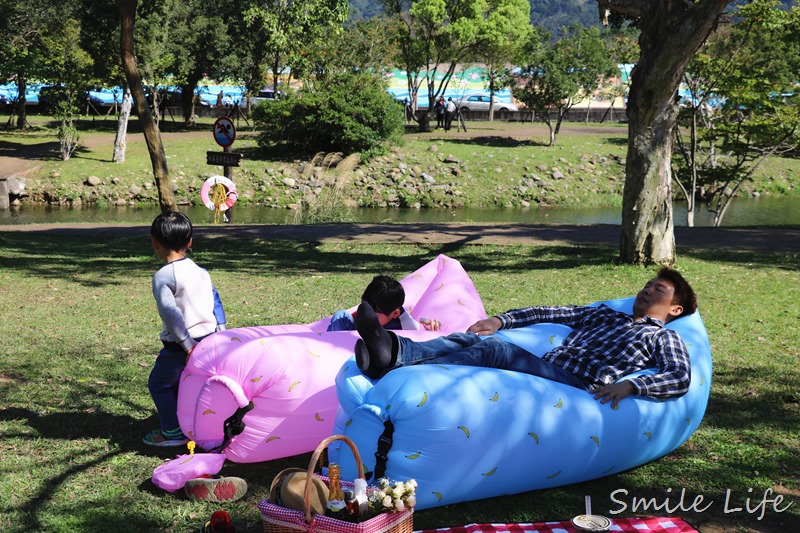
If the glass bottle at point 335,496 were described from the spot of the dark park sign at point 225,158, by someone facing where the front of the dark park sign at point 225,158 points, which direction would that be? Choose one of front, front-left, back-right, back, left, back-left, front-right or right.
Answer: front

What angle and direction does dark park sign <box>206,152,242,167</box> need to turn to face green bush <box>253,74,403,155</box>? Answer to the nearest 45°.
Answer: approximately 180°

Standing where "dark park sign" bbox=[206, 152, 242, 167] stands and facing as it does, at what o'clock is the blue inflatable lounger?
The blue inflatable lounger is roughly at 12 o'clock from the dark park sign.

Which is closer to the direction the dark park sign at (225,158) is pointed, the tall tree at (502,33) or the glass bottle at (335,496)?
the glass bottle

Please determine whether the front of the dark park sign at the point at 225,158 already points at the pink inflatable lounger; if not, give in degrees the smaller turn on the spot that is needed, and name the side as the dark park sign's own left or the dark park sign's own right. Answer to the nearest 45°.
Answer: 0° — it already faces it

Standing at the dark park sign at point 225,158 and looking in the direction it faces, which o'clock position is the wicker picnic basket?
The wicker picnic basket is roughly at 12 o'clock from the dark park sign.

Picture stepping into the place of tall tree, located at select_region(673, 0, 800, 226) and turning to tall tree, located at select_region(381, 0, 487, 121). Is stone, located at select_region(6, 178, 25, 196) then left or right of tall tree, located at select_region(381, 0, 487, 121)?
left

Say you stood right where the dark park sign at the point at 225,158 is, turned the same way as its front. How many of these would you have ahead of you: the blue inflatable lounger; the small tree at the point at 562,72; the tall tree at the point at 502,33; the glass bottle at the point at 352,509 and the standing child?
3

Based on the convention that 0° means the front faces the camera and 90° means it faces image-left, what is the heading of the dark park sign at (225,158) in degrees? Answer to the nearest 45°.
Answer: approximately 0°

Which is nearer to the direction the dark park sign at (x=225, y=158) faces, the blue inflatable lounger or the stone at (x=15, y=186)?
the blue inflatable lounger

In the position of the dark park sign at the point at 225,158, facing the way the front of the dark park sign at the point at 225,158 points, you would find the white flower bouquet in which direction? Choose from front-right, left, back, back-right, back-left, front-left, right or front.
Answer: front

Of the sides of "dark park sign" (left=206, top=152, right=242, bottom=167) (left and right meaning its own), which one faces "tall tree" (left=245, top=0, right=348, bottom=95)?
back

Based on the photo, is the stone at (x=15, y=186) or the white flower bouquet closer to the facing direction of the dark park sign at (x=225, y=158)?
the white flower bouquet

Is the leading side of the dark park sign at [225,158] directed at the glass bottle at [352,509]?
yes

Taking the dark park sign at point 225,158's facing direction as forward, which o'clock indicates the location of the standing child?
The standing child is roughly at 12 o'clock from the dark park sign.

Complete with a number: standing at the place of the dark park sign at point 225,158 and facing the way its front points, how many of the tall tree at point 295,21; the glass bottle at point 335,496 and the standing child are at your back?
1
